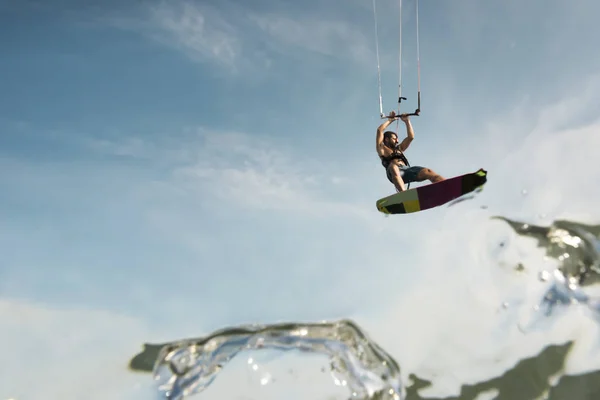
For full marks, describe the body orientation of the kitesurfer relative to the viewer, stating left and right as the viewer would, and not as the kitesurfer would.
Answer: facing the viewer and to the right of the viewer
